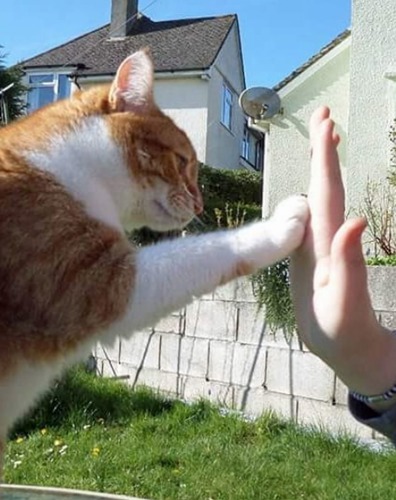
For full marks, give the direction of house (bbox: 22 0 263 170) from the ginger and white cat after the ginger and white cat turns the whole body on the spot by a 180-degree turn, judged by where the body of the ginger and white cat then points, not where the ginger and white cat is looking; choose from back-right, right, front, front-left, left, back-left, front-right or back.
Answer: right

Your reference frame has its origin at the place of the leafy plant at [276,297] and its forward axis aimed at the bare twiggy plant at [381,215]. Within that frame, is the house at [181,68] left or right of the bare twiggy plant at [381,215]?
left

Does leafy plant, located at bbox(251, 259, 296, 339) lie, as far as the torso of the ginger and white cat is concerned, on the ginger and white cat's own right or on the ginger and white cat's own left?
on the ginger and white cat's own left

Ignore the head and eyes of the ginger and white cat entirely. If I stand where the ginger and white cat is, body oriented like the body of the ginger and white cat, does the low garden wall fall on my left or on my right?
on my left

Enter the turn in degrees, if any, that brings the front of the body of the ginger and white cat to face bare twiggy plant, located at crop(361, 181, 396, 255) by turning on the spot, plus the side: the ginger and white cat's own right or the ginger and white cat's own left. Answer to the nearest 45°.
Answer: approximately 45° to the ginger and white cat's own left

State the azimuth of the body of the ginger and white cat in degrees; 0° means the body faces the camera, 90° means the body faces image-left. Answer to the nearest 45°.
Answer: approximately 270°
